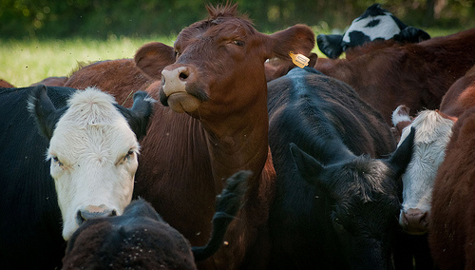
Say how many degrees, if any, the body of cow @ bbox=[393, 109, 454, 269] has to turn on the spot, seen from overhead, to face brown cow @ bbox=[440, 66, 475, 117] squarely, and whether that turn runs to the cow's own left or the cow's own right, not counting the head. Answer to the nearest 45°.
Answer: approximately 180°

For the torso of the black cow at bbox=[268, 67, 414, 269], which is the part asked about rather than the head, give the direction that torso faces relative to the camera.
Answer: toward the camera

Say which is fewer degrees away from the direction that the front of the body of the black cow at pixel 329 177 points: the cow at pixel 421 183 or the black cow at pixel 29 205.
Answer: the black cow

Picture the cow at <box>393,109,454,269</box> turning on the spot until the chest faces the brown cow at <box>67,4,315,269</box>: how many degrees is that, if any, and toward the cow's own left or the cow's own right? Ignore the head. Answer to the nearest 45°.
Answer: approximately 45° to the cow's own right

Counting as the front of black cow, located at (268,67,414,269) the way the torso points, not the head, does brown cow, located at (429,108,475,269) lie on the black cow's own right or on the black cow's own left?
on the black cow's own left

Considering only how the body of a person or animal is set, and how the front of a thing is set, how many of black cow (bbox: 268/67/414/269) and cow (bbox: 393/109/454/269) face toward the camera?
2

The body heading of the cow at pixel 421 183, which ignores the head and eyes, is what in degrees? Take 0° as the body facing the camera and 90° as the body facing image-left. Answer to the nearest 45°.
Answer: approximately 0°

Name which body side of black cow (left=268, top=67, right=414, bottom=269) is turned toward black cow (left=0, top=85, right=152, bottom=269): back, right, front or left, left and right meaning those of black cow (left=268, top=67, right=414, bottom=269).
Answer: right

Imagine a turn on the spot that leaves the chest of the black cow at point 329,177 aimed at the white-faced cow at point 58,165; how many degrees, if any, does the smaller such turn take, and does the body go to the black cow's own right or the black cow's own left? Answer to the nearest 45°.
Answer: approximately 90° to the black cow's own right
